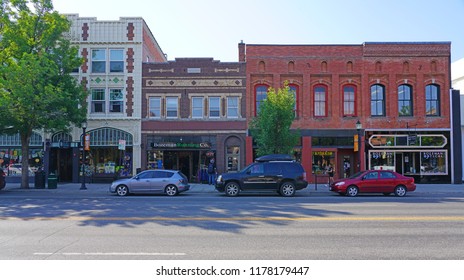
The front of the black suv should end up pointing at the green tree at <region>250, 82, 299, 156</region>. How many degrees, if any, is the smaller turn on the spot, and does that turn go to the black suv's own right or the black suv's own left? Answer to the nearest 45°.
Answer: approximately 90° to the black suv's own right

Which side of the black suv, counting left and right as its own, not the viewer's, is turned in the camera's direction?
left

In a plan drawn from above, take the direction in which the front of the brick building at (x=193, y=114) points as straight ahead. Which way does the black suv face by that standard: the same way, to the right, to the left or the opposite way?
to the right

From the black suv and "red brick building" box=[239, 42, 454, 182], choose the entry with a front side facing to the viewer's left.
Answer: the black suv

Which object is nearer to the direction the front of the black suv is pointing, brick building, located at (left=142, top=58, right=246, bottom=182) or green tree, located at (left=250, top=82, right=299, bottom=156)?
the brick building

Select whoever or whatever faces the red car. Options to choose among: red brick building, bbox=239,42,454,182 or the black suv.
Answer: the red brick building

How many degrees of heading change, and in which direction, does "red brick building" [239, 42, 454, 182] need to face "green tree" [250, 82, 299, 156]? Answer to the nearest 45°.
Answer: approximately 45° to its right

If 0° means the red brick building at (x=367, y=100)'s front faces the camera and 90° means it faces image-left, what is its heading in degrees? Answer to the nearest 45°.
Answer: approximately 0°
